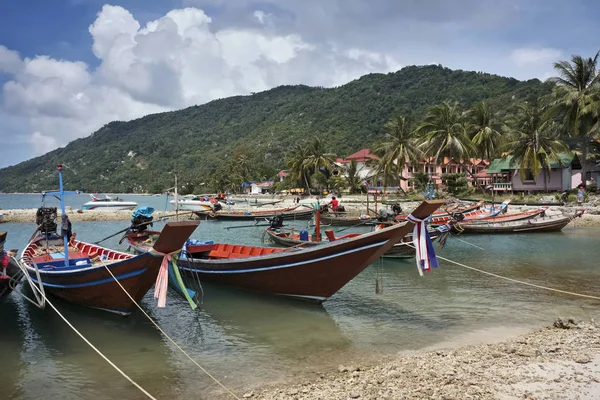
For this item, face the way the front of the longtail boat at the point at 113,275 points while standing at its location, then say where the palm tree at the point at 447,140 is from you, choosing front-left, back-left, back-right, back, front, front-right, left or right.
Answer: left

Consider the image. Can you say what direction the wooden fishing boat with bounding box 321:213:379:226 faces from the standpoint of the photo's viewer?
facing to the right of the viewer

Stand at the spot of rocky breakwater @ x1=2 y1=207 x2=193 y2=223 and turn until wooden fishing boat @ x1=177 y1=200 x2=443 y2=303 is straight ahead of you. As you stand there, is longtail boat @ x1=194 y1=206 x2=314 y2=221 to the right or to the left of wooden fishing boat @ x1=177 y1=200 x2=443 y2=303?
left

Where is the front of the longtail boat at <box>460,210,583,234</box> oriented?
to the viewer's right
